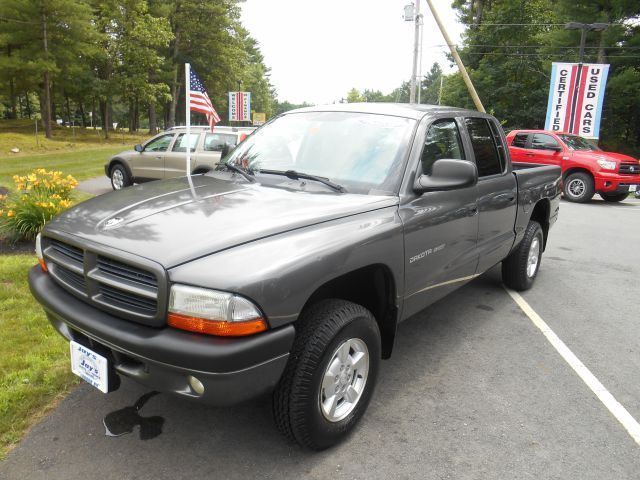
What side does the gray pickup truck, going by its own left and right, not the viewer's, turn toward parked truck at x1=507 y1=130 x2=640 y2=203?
back

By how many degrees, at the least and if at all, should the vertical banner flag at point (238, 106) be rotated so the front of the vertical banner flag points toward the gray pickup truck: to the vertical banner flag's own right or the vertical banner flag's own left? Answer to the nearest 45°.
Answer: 0° — it already faces it

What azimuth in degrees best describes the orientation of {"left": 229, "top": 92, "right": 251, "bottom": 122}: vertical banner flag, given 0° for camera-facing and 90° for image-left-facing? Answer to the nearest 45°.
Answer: approximately 0°

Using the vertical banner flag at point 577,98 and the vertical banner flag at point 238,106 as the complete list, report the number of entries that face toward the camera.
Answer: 2

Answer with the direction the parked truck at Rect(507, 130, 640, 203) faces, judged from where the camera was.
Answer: facing the viewer and to the right of the viewer
